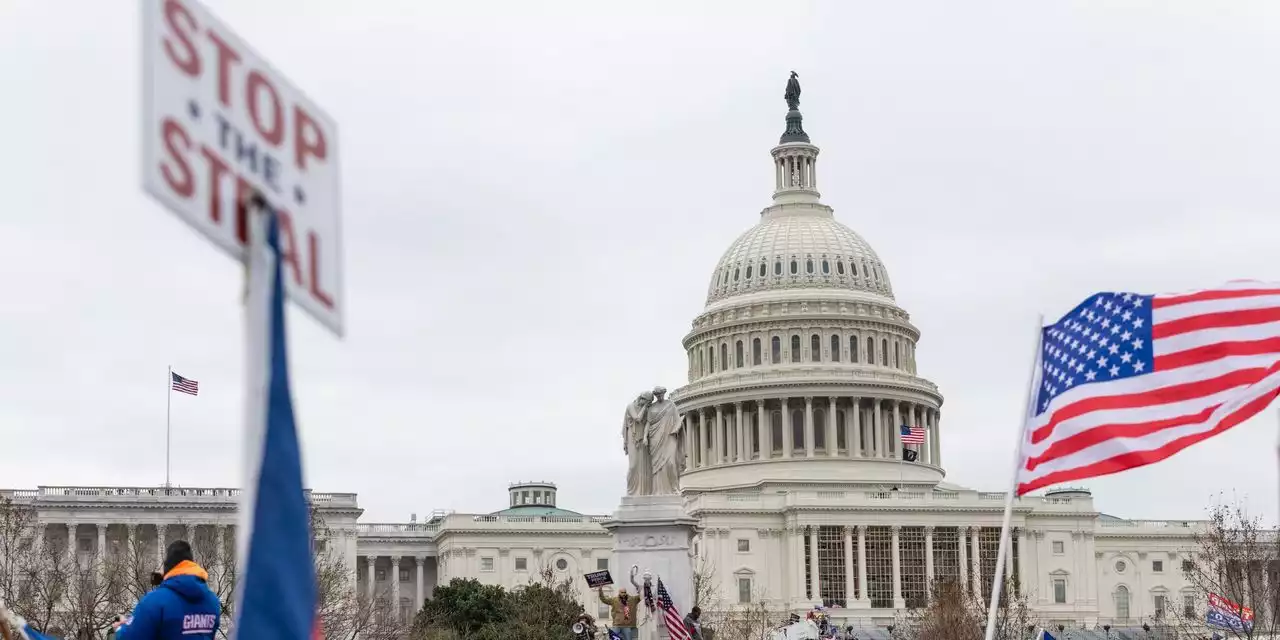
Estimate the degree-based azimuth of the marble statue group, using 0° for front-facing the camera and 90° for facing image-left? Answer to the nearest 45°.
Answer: approximately 0°

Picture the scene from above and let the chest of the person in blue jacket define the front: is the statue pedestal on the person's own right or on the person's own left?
on the person's own right

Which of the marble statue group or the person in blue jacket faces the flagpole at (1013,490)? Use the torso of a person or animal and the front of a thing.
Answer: the marble statue group

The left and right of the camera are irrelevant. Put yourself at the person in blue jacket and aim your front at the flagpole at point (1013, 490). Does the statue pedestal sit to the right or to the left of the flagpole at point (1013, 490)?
left

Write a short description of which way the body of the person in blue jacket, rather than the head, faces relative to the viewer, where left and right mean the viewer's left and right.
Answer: facing away from the viewer and to the left of the viewer

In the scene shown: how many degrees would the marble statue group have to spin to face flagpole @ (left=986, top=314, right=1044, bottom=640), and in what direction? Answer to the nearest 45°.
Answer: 0° — it already faces it

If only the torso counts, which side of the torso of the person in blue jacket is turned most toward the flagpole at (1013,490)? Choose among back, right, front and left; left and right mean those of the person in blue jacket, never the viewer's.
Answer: right

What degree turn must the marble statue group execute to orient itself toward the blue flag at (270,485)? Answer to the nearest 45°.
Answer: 0° — it already faces it

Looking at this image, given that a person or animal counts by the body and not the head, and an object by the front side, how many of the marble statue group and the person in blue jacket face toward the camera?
1

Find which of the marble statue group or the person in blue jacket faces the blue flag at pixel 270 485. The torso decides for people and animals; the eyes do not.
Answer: the marble statue group

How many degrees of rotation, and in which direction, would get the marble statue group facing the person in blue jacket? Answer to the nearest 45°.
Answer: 0° — it already faces them

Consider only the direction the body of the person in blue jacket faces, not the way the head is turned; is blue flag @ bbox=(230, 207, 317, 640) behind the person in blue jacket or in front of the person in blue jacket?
behind

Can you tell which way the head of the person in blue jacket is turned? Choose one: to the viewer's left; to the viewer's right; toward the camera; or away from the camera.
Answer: away from the camera
